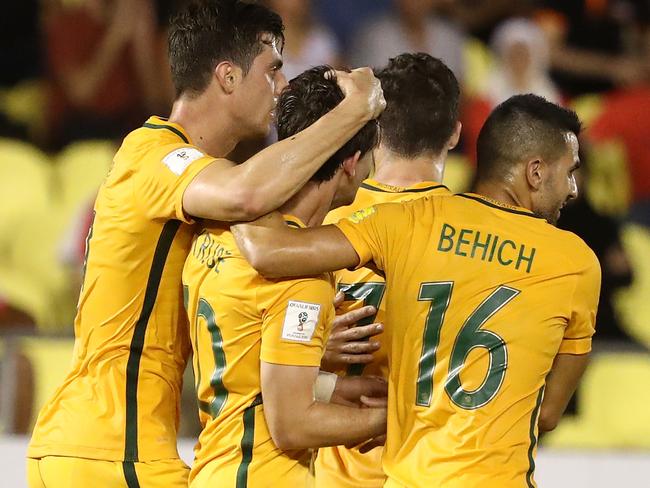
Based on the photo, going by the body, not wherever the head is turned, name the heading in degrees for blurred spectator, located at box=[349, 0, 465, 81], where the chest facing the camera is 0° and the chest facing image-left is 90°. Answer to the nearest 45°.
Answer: approximately 0°

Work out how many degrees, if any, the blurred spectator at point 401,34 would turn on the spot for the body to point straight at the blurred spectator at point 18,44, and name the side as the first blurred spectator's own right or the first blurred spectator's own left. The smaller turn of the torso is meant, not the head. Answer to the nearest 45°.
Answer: approximately 90° to the first blurred spectator's own right

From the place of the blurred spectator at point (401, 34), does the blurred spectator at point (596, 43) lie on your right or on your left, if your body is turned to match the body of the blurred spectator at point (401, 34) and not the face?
on your left

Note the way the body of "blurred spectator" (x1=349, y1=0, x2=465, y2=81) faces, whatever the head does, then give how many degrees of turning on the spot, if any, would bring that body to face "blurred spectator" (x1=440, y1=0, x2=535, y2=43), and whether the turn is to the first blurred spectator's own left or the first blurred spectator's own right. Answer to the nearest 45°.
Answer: approximately 90° to the first blurred spectator's own left

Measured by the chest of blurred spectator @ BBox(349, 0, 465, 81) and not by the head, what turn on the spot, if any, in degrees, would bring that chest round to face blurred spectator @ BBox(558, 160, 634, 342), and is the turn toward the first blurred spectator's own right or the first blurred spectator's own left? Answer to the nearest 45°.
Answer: approximately 45° to the first blurred spectator's own left

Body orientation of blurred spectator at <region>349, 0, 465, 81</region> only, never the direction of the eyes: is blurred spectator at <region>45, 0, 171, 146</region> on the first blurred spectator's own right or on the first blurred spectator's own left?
on the first blurred spectator's own right

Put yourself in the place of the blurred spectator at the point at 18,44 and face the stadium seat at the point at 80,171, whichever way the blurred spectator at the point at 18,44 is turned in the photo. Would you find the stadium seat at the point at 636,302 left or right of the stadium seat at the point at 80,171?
left

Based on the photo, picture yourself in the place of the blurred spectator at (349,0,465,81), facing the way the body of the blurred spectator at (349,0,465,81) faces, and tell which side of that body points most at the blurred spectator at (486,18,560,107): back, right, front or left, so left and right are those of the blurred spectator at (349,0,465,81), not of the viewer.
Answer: left

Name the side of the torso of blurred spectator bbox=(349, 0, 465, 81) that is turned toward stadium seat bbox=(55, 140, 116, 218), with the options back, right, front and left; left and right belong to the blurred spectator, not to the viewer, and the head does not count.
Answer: right

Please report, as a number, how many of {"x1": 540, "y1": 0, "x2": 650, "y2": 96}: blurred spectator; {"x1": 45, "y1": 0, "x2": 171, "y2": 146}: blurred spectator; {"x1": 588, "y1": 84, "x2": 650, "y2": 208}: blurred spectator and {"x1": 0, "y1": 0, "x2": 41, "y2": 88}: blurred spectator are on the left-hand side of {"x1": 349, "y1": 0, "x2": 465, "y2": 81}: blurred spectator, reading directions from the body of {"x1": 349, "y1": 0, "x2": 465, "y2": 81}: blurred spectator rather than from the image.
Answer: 2
